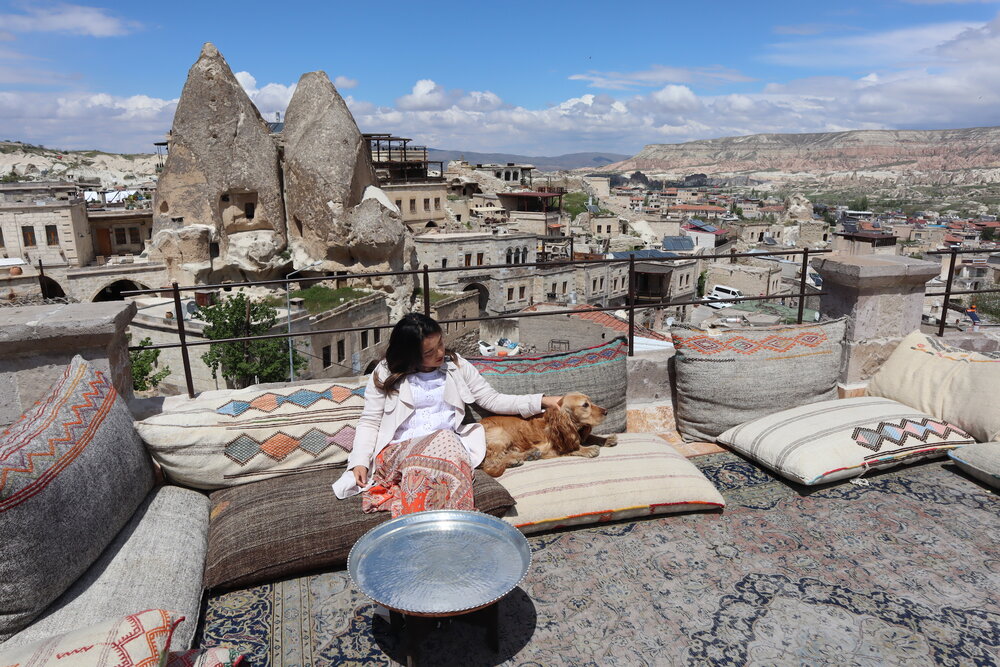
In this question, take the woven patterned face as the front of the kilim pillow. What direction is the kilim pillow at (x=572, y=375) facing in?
toward the camera

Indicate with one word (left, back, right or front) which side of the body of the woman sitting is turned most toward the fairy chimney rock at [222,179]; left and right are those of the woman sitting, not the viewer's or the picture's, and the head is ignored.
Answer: back

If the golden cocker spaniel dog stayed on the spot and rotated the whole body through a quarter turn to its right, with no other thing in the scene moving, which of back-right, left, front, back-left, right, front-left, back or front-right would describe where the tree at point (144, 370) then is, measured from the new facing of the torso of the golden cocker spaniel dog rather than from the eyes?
back-right

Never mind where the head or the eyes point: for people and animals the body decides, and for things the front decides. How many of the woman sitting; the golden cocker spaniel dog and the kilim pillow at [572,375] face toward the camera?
2

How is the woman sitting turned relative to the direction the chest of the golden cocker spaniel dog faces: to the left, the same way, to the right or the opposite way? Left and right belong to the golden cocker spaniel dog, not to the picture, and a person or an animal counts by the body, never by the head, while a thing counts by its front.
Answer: to the right

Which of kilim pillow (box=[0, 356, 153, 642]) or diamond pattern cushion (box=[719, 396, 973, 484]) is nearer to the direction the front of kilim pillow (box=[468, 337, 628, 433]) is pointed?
the kilim pillow

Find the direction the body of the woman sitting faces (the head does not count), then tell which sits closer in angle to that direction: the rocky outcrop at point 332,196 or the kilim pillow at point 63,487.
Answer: the kilim pillow

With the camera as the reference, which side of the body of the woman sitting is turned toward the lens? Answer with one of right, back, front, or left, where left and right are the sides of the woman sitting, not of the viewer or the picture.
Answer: front

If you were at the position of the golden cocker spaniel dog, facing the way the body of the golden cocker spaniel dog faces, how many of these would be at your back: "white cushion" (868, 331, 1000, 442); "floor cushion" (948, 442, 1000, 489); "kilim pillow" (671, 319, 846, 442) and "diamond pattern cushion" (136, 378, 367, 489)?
1

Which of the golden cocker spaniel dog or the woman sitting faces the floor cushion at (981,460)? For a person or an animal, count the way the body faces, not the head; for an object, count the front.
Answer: the golden cocker spaniel dog

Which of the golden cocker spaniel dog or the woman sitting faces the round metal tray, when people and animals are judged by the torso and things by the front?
the woman sitting

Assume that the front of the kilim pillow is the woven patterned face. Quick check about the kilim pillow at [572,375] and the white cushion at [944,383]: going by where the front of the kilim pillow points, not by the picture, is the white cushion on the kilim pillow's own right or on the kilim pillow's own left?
on the kilim pillow's own left

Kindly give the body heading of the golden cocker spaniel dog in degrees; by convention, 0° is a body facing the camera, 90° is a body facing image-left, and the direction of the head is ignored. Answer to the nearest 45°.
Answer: approximately 270°

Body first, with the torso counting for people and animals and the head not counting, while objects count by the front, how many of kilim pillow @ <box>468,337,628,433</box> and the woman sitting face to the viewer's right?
0

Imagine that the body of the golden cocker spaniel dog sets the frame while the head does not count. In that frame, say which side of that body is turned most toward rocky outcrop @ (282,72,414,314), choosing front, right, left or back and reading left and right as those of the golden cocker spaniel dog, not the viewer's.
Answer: left

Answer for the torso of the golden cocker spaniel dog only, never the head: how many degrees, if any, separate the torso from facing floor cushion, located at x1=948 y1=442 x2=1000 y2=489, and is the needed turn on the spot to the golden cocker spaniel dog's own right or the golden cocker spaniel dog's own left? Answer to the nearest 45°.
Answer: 0° — it already faces it

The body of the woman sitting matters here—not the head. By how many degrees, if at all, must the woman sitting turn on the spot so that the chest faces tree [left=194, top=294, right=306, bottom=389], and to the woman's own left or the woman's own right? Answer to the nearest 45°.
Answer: approximately 180°

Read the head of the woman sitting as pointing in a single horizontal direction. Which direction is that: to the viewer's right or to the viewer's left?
to the viewer's right
